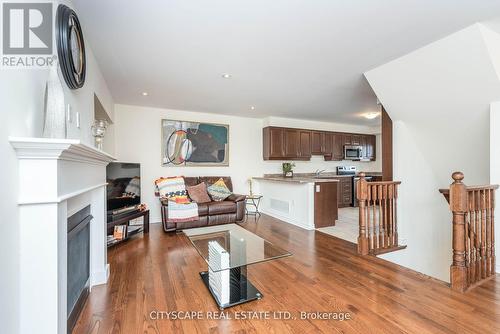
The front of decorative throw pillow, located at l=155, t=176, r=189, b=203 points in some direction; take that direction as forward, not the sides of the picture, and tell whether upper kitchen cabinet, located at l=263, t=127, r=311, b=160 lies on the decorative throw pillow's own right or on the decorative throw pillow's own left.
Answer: on the decorative throw pillow's own left

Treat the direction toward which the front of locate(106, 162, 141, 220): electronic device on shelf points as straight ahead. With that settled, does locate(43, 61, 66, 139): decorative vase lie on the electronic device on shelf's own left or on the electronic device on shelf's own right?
on the electronic device on shelf's own right

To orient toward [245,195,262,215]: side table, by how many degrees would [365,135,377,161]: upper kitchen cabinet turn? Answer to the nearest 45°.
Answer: approximately 90° to its right

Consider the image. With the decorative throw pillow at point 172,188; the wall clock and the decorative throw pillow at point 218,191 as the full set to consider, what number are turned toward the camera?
2

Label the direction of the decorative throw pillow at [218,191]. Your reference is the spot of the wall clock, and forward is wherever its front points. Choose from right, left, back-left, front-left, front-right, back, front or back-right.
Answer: front-left

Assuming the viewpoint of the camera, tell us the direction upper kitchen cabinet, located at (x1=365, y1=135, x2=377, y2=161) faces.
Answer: facing the viewer and to the right of the viewer

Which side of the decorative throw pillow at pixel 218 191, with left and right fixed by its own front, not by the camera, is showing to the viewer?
front

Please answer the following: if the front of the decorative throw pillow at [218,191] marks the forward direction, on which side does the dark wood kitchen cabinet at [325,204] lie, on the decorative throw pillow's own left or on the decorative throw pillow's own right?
on the decorative throw pillow's own left

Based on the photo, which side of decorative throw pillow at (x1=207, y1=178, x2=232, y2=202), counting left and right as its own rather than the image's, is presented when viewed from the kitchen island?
left

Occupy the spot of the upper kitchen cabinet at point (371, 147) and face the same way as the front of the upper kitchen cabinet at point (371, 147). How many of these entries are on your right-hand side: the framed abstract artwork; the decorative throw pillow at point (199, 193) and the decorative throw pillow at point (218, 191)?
3

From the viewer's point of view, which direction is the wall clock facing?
to the viewer's right

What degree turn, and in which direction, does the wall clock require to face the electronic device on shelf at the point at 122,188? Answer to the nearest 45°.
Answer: approximately 90° to its left

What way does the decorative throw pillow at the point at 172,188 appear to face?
toward the camera

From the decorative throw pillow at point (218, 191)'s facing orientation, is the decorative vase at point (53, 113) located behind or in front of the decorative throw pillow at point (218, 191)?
in front

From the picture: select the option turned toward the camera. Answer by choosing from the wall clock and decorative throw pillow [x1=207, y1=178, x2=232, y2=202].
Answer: the decorative throw pillow
